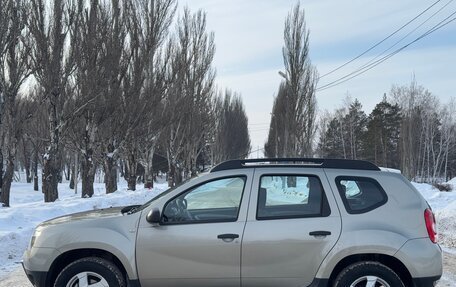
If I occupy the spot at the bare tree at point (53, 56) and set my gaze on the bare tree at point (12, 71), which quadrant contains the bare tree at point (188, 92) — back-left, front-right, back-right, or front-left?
back-right

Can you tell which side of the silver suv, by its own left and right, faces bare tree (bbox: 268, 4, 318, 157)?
right

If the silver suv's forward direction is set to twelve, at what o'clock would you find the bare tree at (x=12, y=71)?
The bare tree is roughly at 2 o'clock from the silver suv.

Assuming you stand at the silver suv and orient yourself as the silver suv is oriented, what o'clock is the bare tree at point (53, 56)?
The bare tree is roughly at 2 o'clock from the silver suv.

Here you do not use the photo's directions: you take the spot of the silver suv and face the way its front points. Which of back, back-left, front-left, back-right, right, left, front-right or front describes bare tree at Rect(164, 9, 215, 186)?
right

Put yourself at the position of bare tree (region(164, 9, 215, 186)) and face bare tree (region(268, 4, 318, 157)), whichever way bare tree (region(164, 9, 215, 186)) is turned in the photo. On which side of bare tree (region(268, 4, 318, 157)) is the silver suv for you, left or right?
right

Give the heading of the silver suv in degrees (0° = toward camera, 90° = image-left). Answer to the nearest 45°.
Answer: approximately 90°
